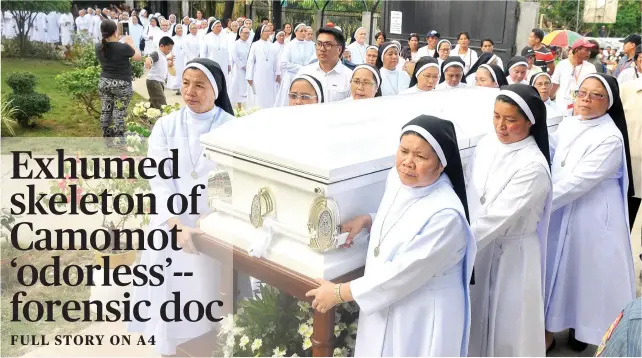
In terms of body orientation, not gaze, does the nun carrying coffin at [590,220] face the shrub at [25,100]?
no

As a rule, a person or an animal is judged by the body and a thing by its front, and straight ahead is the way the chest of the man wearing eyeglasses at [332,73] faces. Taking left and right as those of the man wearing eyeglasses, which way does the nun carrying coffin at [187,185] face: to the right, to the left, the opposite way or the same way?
the same way

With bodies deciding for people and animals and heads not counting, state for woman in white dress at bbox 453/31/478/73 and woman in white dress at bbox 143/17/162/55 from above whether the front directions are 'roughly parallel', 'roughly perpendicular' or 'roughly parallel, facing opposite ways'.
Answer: roughly parallel

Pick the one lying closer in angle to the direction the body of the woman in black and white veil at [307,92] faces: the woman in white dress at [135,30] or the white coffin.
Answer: the white coffin

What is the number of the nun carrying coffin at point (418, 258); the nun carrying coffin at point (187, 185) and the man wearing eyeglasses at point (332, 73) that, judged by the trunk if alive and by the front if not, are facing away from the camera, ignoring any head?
0

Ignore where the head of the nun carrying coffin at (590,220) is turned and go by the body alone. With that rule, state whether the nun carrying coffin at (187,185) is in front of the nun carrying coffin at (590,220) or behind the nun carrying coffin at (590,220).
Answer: in front

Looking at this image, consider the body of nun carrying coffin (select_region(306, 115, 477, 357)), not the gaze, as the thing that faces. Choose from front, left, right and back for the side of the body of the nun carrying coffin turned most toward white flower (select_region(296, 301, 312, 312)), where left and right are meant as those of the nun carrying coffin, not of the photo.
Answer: right

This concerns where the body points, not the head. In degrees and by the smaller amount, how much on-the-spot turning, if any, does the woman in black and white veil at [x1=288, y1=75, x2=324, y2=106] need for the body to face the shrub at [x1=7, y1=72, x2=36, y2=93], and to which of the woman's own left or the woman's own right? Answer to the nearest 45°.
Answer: approximately 90° to the woman's own right

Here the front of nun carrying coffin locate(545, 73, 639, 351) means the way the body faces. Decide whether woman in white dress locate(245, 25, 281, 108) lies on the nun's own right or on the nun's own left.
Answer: on the nun's own right

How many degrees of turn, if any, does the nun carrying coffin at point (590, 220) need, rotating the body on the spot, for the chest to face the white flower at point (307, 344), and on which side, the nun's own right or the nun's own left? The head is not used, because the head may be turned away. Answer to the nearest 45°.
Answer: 0° — they already face it

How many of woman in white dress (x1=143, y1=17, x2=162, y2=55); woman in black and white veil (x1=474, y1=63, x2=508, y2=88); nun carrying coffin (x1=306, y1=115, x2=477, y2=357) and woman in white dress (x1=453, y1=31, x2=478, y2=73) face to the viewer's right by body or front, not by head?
0

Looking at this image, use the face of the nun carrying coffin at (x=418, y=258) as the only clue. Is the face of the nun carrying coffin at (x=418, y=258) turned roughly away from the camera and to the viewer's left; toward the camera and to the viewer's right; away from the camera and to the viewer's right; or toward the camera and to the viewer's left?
toward the camera and to the viewer's left

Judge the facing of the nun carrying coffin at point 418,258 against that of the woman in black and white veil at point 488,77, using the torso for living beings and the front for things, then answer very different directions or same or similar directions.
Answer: same or similar directions

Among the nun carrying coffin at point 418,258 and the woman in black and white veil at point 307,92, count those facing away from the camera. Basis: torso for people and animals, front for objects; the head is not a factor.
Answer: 0
